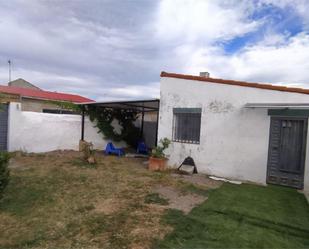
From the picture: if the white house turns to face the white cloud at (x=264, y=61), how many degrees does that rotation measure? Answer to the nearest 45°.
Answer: approximately 135° to its right

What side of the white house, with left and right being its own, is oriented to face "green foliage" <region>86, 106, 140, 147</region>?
right

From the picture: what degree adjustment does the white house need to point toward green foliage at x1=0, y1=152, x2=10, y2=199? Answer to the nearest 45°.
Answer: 0° — it already faces it

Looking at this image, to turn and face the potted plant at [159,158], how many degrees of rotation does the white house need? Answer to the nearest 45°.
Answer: approximately 45° to its right

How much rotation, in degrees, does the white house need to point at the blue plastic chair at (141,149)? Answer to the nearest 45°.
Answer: approximately 90° to its right

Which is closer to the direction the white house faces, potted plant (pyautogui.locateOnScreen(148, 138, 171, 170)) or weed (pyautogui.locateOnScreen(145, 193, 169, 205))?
the weed

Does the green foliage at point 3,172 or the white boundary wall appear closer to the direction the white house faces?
the green foliage

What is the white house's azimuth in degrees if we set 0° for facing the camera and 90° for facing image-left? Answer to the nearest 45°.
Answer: approximately 45°

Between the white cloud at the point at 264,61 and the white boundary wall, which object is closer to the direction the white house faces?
the white boundary wall

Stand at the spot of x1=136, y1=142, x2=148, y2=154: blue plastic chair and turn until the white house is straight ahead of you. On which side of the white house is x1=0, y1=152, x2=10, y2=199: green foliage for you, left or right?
right

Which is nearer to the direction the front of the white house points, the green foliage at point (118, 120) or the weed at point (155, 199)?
the weed
